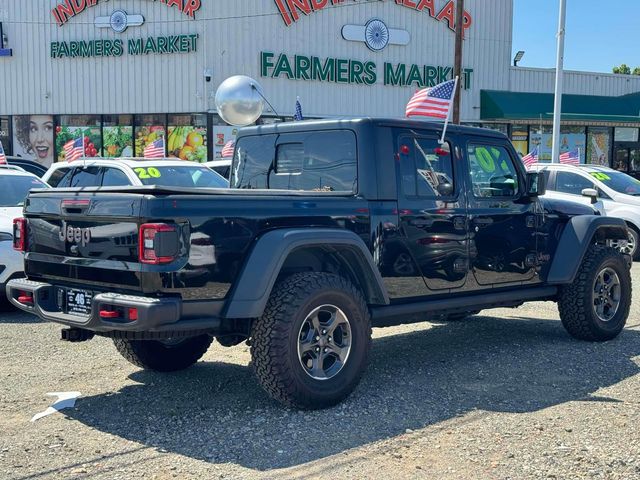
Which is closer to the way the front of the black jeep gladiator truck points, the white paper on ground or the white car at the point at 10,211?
the white car

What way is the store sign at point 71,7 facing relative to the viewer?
toward the camera

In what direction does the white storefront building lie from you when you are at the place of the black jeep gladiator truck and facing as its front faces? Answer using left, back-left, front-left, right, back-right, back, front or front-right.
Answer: front-left

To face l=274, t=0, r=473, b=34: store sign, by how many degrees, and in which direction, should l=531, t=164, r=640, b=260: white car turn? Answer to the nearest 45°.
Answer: approximately 180°

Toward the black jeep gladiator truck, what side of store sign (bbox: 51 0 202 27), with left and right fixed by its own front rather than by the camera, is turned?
front

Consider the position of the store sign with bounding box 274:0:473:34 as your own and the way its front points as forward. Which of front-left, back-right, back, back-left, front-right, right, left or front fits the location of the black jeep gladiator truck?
front

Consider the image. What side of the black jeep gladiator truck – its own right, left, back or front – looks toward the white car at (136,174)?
left

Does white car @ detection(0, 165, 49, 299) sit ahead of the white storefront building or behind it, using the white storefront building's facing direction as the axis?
ahead

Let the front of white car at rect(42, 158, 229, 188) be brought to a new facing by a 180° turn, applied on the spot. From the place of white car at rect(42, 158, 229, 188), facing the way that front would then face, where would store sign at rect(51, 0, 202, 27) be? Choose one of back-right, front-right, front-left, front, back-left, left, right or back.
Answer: front-right

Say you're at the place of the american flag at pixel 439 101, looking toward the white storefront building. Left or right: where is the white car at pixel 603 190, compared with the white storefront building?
right

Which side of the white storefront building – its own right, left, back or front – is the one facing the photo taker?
front

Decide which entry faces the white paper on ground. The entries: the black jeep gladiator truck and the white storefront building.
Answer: the white storefront building
